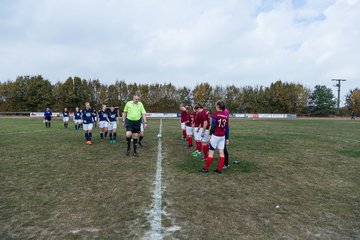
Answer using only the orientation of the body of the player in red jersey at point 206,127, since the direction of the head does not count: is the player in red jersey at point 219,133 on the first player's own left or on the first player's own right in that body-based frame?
on the first player's own left

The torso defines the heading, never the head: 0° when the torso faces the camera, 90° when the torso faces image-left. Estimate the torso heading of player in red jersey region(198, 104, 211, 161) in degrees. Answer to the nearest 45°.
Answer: approximately 90°

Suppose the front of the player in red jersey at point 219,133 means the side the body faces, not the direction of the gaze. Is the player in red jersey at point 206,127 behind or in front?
in front

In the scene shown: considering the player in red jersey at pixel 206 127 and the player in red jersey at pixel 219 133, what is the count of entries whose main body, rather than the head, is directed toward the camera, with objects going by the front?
0

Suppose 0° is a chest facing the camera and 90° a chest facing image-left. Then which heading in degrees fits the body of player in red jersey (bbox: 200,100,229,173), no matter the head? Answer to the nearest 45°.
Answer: approximately 135°
